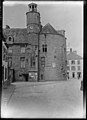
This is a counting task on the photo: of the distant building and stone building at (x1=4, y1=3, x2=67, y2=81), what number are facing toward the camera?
2

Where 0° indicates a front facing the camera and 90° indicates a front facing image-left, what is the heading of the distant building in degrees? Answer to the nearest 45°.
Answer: approximately 0°

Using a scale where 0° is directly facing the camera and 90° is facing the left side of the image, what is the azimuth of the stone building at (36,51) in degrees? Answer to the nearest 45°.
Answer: approximately 0°
